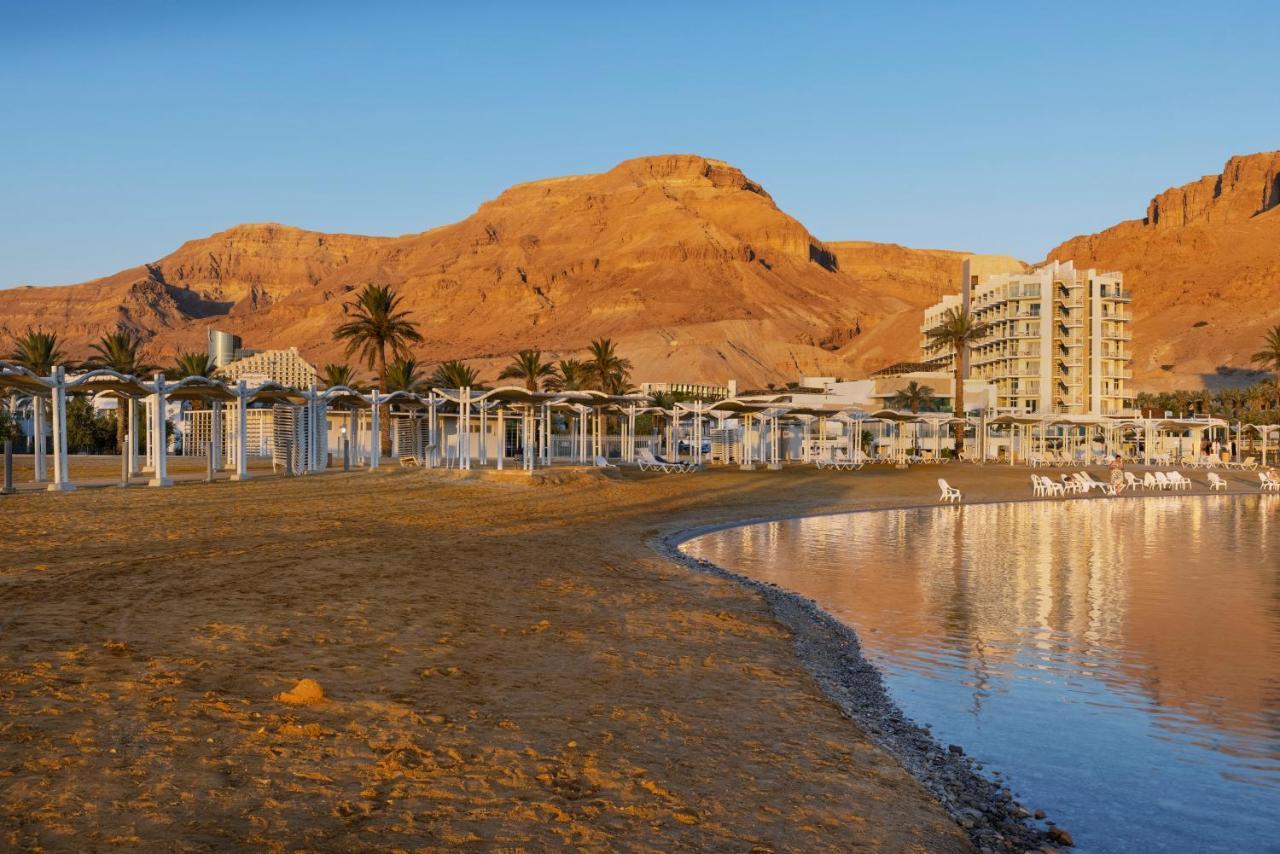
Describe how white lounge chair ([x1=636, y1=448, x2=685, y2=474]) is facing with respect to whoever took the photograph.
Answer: facing to the right of the viewer

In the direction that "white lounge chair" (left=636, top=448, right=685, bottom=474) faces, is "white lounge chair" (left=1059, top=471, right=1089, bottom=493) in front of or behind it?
in front
